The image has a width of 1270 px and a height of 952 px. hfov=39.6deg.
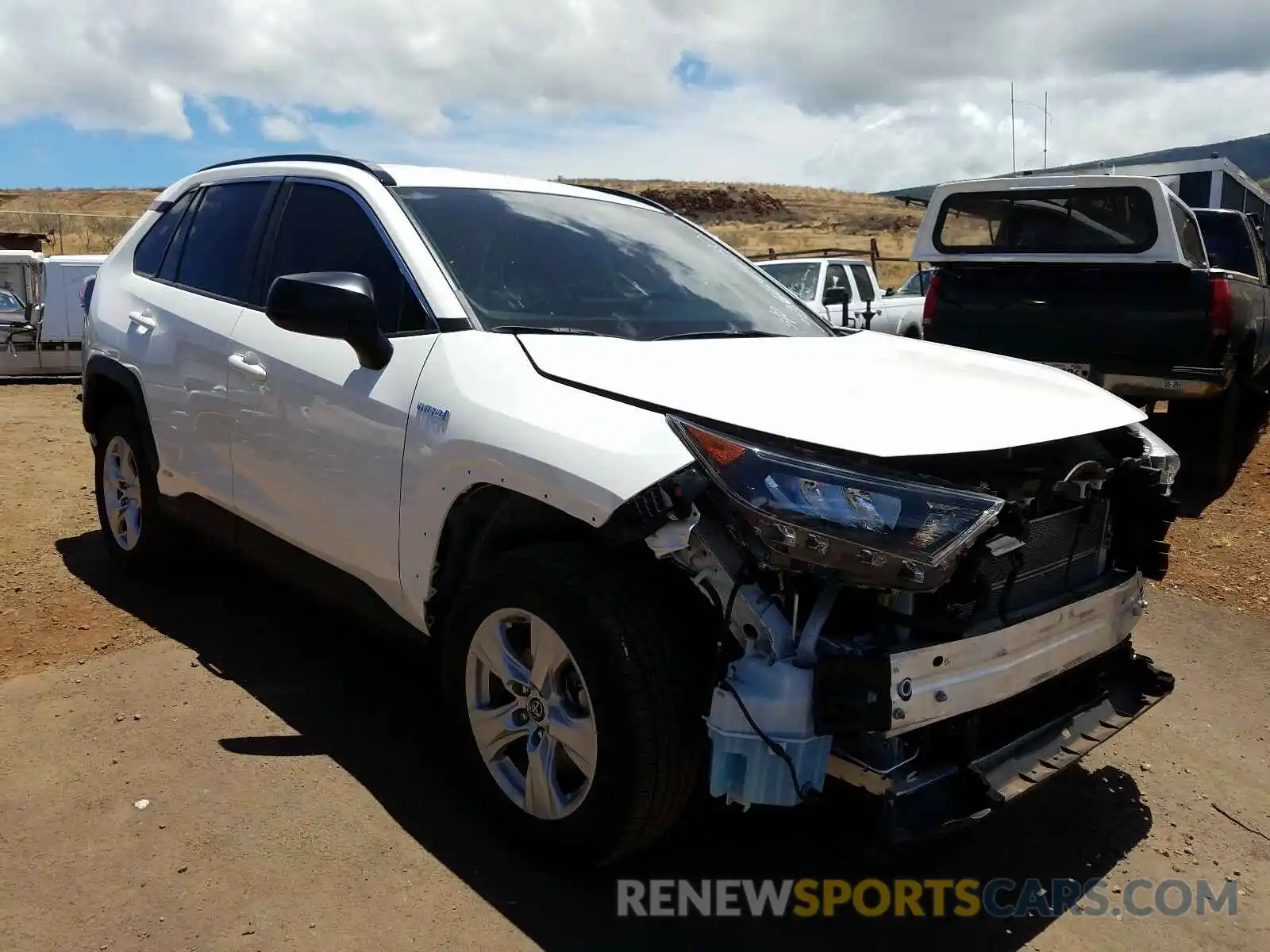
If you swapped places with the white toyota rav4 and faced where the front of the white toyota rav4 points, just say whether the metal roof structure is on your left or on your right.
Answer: on your left

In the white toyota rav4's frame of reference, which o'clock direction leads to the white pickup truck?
The white pickup truck is roughly at 8 o'clock from the white toyota rav4.

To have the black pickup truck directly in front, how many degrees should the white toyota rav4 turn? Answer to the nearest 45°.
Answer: approximately 90° to its left

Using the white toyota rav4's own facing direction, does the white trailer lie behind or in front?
behind

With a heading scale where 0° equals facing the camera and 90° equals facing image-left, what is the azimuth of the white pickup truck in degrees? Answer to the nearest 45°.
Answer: approximately 45°

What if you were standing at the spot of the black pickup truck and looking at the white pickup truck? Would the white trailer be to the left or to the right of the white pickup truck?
left

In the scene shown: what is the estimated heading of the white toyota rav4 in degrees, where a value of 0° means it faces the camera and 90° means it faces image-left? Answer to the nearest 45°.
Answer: approximately 315°

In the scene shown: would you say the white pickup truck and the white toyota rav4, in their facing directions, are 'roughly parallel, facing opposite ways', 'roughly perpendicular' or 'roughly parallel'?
roughly perpendicular

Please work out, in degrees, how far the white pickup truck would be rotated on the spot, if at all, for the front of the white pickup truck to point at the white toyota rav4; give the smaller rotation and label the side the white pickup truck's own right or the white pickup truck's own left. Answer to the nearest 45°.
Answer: approximately 45° to the white pickup truck's own left

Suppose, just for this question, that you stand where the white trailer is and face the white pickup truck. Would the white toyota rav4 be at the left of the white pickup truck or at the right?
right
